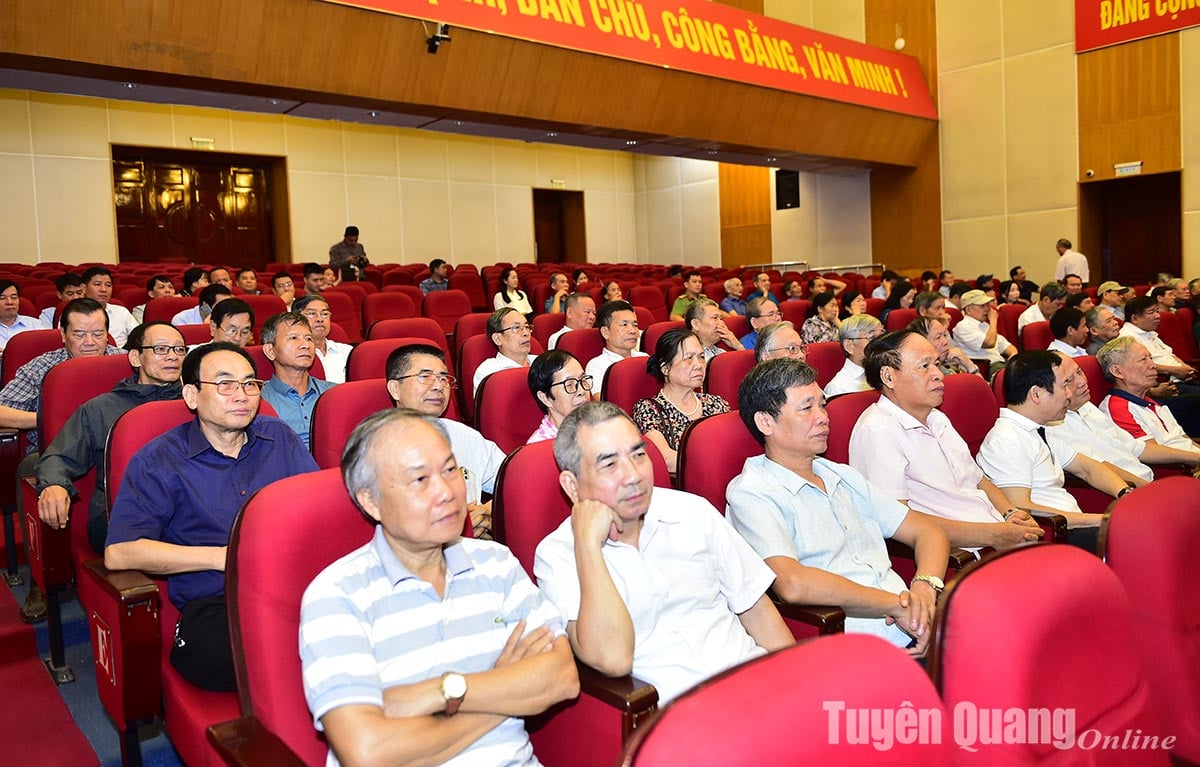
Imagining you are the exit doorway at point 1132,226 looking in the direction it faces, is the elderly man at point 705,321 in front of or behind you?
in front

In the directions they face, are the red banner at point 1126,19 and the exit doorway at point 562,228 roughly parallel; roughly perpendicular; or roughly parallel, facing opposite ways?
roughly perpendicular

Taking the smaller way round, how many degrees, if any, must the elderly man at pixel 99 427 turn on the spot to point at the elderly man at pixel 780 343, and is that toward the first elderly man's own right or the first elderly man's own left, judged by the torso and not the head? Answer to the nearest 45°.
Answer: approximately 45° to the first elderly man's own left

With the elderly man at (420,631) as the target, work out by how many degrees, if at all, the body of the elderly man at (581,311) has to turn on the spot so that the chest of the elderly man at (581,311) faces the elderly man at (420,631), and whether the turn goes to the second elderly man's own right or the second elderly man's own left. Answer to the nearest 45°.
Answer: approximately 45° to the second elderly man's own right

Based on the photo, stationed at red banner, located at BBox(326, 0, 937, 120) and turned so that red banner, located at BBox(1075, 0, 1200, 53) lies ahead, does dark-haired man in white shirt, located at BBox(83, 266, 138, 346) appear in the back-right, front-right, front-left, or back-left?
back-right

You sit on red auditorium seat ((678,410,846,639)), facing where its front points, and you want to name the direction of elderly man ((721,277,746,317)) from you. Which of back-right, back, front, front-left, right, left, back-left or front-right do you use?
back-left

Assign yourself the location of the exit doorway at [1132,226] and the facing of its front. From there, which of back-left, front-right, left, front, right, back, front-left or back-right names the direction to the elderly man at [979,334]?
front-left

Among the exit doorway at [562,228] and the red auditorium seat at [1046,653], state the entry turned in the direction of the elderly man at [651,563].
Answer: the exit doorway

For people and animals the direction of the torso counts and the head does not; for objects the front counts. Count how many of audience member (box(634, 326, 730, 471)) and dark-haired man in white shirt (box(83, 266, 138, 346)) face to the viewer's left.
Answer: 0

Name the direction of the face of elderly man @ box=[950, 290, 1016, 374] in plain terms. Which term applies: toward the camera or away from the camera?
toward the camera

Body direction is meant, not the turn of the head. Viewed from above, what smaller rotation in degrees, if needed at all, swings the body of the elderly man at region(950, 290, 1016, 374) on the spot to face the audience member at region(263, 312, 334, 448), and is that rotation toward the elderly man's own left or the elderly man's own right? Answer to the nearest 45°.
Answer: approximately 90° to the elderly man's own right

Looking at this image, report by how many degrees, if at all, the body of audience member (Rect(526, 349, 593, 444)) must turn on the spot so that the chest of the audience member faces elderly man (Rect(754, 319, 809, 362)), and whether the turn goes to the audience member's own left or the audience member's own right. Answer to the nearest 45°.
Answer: approximately 90° to the audience member's own left

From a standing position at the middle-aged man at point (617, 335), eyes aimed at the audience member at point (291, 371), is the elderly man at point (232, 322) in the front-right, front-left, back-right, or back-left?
front-right

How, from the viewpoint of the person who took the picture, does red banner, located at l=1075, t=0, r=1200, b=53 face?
facing the viewer and to the left of the viewer
